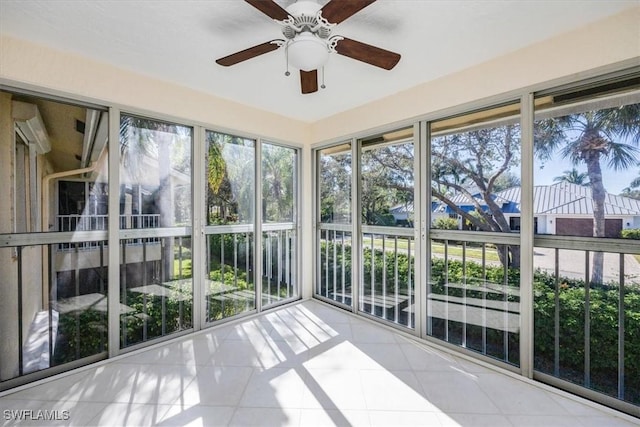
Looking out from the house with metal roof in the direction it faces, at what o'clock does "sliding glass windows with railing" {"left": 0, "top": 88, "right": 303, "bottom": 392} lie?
The sliding glass windows with railing is roughly at 12 o'clock from the house with metal roof.

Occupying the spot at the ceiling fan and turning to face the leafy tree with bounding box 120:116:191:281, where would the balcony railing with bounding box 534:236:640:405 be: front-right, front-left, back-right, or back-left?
back-right

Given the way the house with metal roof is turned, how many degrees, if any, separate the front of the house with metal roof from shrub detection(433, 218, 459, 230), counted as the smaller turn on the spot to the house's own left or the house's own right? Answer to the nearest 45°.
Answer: approximately 90° to the house's own right

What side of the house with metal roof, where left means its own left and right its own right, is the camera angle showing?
front

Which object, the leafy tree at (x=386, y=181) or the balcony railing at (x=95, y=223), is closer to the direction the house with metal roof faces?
the balcony railing

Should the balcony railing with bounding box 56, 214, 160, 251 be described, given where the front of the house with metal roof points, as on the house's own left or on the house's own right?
on the house's own right

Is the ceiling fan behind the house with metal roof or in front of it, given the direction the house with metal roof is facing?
in front

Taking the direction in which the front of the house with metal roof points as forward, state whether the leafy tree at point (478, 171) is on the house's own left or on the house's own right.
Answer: on the house's own right

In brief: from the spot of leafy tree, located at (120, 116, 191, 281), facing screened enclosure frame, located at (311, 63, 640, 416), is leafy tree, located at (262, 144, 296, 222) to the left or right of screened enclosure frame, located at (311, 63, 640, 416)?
left
